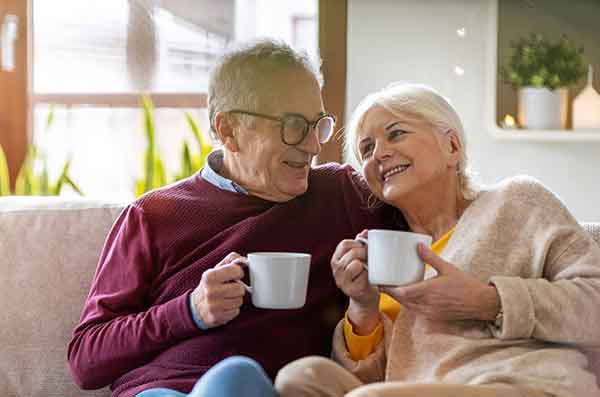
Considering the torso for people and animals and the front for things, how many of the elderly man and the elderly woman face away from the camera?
0

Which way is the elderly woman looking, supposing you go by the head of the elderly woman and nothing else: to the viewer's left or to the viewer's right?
to the viewer's left

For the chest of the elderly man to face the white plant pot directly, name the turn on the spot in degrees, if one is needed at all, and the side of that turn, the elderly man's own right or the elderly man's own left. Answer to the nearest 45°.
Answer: approximately 90° to the elderly man's own left

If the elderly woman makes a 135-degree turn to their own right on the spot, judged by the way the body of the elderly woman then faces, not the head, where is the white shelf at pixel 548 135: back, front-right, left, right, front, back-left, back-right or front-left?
front

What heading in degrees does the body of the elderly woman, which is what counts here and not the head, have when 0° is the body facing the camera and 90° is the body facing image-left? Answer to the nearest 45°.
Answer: approximately 45°

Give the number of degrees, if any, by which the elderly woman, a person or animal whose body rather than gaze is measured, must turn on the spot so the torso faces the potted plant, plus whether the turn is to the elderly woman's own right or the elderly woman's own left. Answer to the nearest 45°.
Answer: approximately 135° to the elderly woman's own right

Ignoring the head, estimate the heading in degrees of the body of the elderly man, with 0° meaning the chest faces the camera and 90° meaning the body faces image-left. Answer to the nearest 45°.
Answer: approximately 315°

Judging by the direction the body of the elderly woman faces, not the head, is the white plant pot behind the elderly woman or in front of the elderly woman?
behind

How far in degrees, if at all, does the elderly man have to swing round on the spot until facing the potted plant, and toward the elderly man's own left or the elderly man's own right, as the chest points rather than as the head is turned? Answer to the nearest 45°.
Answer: approximately 90° to the elderly man's own left
